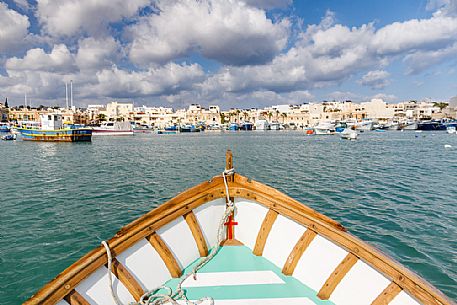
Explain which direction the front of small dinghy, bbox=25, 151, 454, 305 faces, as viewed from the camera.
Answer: facing away from the viewer
